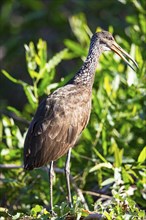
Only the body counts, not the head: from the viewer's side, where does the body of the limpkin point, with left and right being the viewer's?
facing to the right of the viewer
